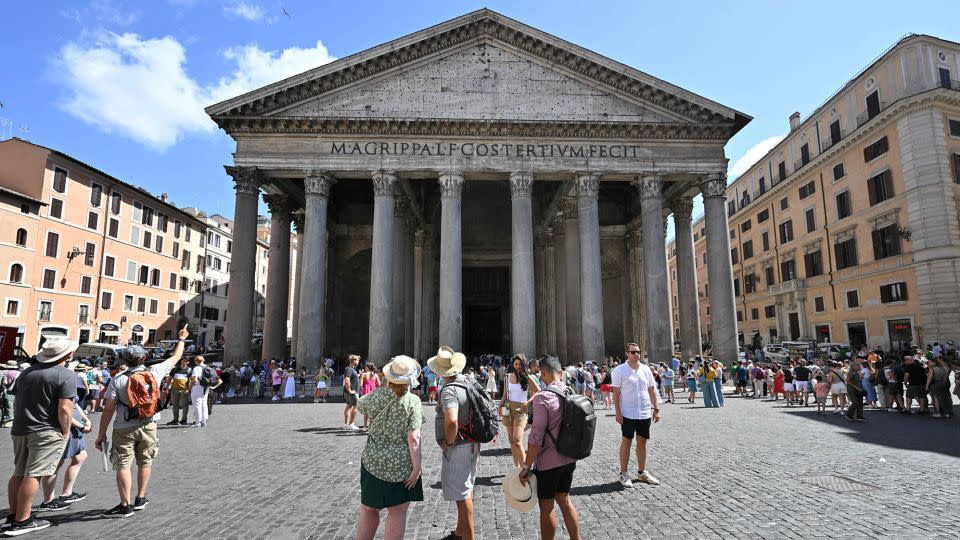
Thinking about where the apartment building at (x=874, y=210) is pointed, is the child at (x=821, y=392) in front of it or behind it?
in front

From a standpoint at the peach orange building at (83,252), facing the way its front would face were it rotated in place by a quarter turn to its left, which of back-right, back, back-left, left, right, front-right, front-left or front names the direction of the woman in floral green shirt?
back-right

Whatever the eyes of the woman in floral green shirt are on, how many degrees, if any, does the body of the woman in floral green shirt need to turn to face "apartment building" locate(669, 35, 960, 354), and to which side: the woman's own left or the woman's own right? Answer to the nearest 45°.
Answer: approximately 45° to the woman's own right

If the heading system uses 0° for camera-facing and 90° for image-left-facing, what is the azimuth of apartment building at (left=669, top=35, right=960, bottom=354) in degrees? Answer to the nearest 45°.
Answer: approximately 45°

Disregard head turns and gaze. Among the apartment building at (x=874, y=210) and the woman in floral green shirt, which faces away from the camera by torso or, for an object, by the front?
the woman in floral green shirt

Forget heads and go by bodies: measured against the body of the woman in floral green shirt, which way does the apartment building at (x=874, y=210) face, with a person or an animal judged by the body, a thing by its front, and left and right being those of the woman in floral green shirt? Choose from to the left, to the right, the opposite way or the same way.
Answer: to the left

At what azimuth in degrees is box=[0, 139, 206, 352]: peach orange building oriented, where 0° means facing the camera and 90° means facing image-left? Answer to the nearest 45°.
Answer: approximately 315°

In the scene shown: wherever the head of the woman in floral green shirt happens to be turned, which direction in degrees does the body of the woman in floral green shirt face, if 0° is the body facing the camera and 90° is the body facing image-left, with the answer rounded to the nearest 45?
approximately 180°

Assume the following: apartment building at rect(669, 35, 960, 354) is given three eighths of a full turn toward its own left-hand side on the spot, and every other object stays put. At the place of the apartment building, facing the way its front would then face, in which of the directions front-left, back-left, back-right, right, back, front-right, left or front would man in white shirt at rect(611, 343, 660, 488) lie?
right

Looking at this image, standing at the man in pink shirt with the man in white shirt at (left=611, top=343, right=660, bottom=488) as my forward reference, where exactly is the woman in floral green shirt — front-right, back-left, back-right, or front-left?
back-left

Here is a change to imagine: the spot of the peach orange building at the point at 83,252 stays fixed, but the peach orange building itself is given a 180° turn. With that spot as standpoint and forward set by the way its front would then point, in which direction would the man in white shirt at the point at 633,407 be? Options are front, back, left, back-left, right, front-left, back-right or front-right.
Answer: back-left
